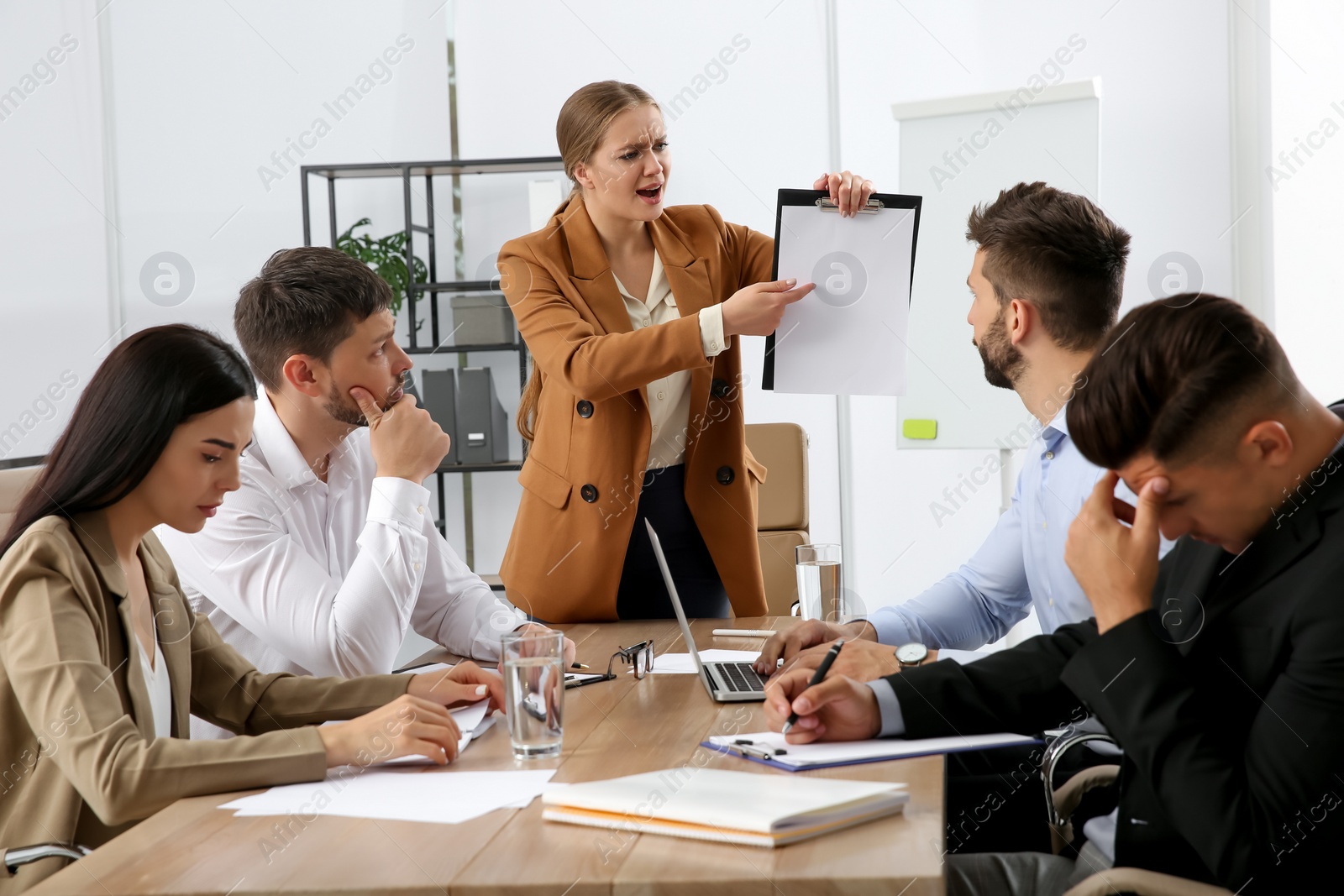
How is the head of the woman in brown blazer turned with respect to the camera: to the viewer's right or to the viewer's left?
to the viewer's right

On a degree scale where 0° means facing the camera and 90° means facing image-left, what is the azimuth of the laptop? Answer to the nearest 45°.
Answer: approximately 270°

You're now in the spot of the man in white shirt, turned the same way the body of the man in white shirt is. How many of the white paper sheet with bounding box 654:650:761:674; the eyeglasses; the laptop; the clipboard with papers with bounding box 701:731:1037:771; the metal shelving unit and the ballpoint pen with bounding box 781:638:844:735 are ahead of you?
5

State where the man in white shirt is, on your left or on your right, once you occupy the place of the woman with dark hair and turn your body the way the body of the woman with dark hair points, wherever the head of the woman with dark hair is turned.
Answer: on your left

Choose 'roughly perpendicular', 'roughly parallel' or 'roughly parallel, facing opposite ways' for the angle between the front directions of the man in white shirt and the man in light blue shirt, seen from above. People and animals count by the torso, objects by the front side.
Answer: roughly parallel, facing opposite ways

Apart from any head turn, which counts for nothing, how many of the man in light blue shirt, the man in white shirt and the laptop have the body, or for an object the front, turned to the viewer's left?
1

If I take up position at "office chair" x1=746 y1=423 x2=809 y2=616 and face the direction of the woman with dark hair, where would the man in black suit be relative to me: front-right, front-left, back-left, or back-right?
front-left

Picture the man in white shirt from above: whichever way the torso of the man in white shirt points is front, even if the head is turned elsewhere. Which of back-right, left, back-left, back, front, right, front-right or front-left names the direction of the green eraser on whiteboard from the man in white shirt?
left

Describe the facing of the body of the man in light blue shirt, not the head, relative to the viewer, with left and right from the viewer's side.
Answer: facing to the left of the viewer

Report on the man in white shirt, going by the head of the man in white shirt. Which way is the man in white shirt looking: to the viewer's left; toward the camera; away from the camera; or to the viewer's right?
to the viewer's right

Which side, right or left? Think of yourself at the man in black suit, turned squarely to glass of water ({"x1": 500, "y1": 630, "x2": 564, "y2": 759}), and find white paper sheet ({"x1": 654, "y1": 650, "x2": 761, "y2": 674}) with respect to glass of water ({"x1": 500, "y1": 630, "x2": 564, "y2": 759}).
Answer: right

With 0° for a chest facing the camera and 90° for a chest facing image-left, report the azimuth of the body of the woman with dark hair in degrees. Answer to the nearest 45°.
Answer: approximately 270°

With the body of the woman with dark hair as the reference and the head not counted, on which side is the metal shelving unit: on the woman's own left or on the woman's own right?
on the woman's own left

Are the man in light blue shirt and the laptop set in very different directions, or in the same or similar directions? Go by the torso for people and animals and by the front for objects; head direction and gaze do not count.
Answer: very different directions

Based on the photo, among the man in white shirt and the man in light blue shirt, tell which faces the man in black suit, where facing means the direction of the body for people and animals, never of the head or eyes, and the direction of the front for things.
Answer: the man in white shirt

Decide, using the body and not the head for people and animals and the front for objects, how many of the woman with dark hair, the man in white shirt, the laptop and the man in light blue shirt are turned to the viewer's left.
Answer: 1

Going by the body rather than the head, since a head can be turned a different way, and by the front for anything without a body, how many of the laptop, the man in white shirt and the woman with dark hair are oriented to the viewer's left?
0
